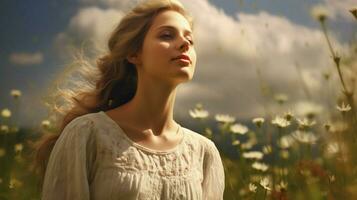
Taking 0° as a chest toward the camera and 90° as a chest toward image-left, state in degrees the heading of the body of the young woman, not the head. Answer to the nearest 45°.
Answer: approximately 315°

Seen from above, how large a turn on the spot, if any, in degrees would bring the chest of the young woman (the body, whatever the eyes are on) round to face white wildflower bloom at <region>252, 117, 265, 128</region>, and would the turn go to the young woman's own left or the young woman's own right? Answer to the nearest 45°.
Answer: approximately 90° to the young woman's own left

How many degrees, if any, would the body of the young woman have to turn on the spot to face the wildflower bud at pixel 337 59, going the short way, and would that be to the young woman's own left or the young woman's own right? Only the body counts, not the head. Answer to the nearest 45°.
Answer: approximately 45° to the young woman's own left
